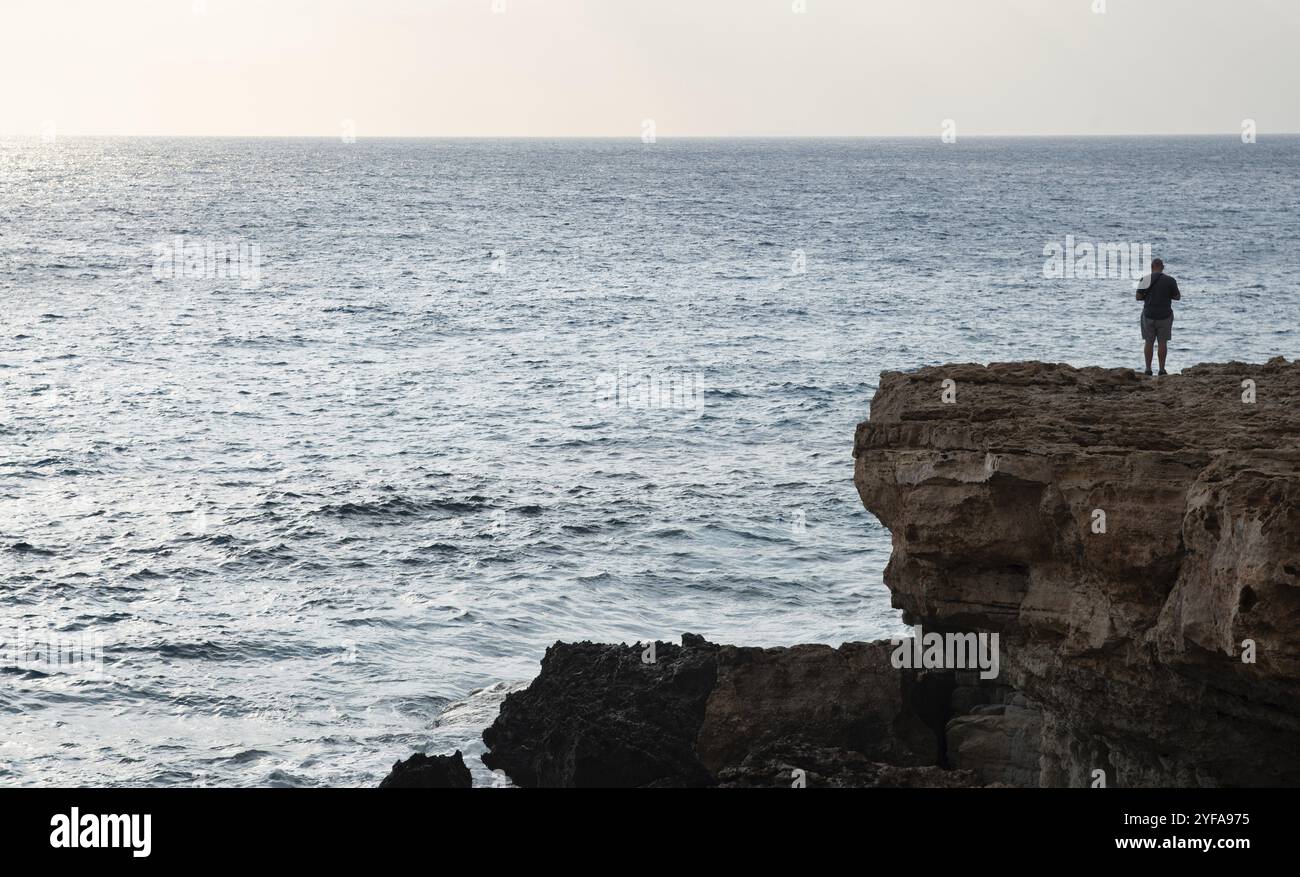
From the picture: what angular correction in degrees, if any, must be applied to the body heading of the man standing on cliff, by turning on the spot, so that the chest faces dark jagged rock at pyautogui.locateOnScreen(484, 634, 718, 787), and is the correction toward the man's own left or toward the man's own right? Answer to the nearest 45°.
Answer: approximately 135° to the man's own left

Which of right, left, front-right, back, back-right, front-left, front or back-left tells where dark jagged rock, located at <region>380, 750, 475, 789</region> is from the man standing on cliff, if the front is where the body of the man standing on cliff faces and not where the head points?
back-left

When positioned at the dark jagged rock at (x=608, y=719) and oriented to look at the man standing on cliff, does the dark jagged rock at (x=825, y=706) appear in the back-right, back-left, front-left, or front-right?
front-right

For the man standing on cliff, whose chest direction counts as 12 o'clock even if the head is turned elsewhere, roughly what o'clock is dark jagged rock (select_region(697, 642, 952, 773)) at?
The dark jagged rock is roughly at 7 o'clock from the man standing on cliff.

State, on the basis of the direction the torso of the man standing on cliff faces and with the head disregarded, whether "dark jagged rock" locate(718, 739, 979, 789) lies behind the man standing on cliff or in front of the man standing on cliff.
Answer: behind

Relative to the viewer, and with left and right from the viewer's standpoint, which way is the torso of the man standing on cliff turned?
facing away from the viewer

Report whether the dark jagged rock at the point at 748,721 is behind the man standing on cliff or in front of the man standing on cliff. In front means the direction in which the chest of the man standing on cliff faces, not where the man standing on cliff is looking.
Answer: behind
